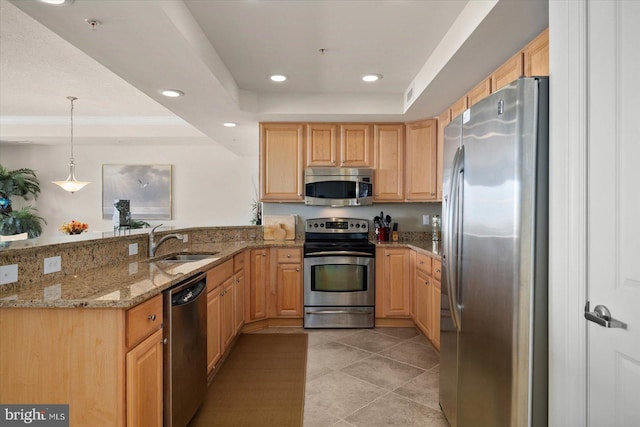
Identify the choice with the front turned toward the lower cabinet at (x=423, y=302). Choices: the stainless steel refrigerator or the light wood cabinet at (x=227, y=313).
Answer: the light wood cabinet

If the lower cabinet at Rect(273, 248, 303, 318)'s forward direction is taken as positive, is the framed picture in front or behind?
behind

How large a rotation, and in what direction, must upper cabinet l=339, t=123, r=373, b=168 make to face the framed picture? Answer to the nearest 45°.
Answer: approximately 135° to its right

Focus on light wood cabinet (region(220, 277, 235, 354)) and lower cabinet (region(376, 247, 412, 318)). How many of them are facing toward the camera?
1

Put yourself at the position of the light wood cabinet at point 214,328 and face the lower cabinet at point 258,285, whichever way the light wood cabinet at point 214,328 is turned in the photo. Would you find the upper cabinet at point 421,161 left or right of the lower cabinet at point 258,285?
right

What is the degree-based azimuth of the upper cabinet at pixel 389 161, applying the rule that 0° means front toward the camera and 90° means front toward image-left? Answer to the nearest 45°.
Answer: approximately 0°

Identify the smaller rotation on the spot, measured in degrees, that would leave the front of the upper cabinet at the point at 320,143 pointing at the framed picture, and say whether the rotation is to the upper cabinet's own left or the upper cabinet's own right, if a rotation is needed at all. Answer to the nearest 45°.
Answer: approximately 135° to the upper cabinet's own right

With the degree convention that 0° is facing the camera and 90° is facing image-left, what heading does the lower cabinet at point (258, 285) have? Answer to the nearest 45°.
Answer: approximately 315°

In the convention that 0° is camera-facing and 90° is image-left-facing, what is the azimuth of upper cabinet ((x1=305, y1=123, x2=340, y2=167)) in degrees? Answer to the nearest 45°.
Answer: approximately 0°

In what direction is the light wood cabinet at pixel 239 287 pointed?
to the viewer's right

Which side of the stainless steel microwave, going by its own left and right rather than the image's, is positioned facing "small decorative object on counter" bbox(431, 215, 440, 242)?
left
